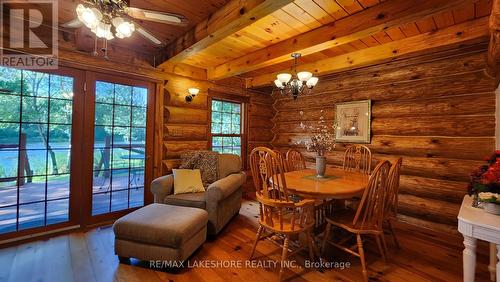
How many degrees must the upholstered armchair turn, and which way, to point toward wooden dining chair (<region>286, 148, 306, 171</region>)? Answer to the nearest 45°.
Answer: approximately 135° to its left

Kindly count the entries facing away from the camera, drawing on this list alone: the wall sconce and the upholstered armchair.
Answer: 0

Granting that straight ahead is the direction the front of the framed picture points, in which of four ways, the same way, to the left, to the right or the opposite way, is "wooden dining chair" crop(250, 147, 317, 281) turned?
the opposite way

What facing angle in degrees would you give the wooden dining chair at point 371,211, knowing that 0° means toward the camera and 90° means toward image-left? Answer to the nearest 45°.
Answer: approximately 135°

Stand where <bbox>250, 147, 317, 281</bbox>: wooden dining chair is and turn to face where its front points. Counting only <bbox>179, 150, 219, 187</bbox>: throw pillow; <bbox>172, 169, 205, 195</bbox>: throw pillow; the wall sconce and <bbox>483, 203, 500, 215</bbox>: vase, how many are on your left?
3

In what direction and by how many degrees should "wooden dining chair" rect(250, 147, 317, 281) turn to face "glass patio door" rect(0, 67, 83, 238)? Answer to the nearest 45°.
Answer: approximately 135° to its left

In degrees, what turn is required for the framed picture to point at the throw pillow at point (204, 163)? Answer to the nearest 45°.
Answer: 0° — it already faces it

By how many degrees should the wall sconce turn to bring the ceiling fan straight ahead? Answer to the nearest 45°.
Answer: approximately 45° to its right

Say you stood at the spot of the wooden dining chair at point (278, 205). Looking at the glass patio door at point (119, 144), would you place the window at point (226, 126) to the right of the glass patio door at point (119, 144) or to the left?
right

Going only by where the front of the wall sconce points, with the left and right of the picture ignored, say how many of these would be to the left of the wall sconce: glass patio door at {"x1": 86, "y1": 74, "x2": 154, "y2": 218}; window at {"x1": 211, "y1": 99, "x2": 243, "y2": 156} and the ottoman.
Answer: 1

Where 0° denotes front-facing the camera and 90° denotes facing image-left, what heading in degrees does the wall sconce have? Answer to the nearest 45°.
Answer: approximately 315°

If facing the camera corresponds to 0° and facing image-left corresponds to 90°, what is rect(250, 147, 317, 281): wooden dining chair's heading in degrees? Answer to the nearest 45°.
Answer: approximately 225°

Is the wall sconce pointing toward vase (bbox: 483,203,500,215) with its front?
yes

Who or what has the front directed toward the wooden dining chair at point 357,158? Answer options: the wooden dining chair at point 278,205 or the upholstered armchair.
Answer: the wooden dining chair at point 278,205
